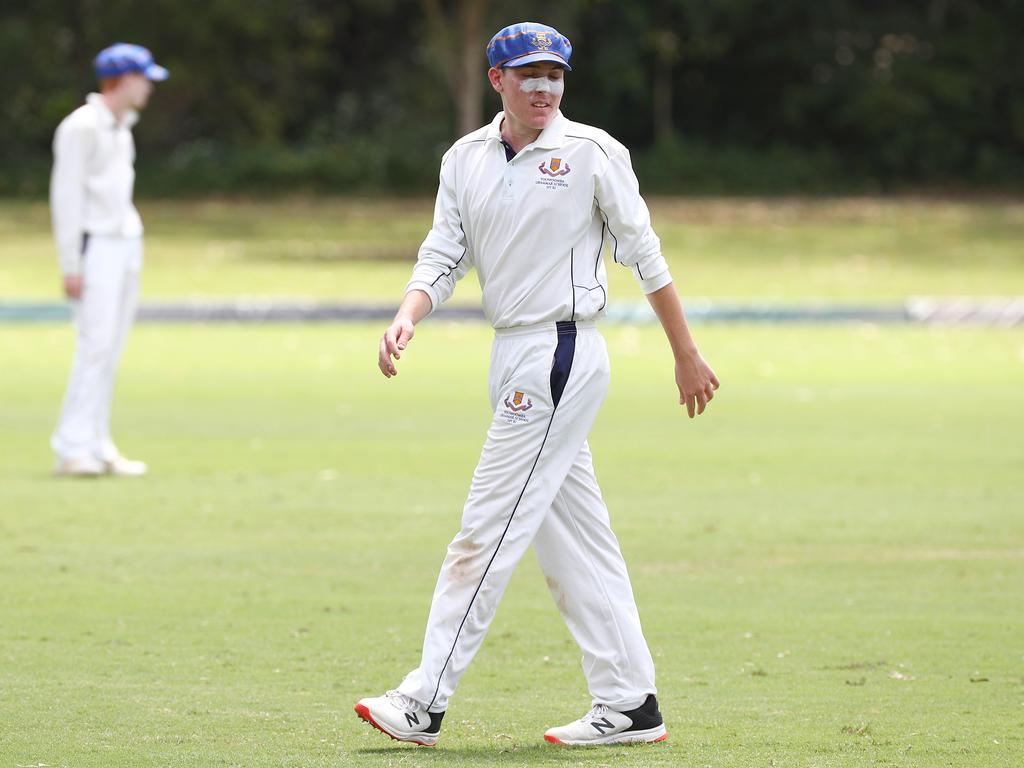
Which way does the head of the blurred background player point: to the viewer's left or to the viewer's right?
to the viewer's right

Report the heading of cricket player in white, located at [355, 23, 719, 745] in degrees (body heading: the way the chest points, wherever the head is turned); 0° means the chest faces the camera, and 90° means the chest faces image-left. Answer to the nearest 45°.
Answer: approximately 45°

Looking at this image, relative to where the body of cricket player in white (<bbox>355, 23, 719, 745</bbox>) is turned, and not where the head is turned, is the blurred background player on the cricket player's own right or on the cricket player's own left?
on the cricket player's own right
